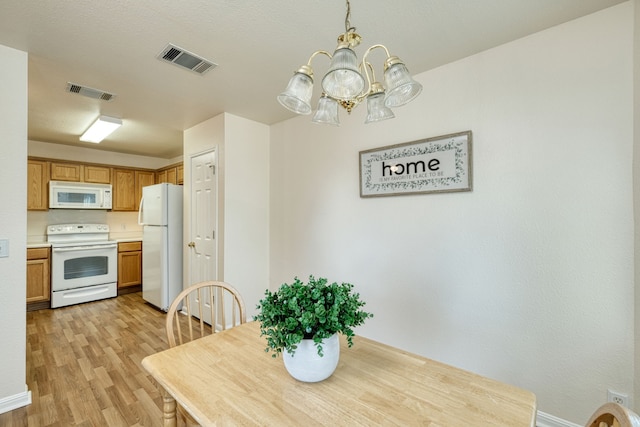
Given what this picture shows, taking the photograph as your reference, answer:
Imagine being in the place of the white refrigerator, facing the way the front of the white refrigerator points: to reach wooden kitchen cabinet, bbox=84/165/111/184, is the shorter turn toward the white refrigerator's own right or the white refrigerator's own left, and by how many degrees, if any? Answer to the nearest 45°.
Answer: approximately 90° to the white refrigerator's own right

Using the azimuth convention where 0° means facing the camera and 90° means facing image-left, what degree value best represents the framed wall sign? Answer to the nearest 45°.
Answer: approximately 45°

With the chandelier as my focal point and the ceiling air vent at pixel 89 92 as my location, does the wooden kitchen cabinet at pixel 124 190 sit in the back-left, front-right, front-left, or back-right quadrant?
back-left

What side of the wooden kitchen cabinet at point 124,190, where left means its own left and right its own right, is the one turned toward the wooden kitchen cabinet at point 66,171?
right

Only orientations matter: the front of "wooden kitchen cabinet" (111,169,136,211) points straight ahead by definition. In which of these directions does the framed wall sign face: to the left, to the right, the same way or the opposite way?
to the right

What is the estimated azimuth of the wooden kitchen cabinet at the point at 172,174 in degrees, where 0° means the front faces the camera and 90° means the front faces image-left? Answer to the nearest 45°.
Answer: approximately 45°

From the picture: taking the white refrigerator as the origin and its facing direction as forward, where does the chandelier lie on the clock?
The chandelier is roughly at 10 o'clock from the white refrigerator.

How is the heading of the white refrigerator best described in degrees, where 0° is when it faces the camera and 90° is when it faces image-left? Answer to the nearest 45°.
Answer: approximately 45°

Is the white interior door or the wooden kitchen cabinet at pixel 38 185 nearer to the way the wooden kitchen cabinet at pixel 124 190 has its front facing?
the white interior door

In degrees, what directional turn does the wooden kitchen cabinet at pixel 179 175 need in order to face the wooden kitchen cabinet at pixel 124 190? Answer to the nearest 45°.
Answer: approximately 90° to its right

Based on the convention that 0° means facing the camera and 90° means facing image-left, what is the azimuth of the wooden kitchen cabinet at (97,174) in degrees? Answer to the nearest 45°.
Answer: approximately 0°
